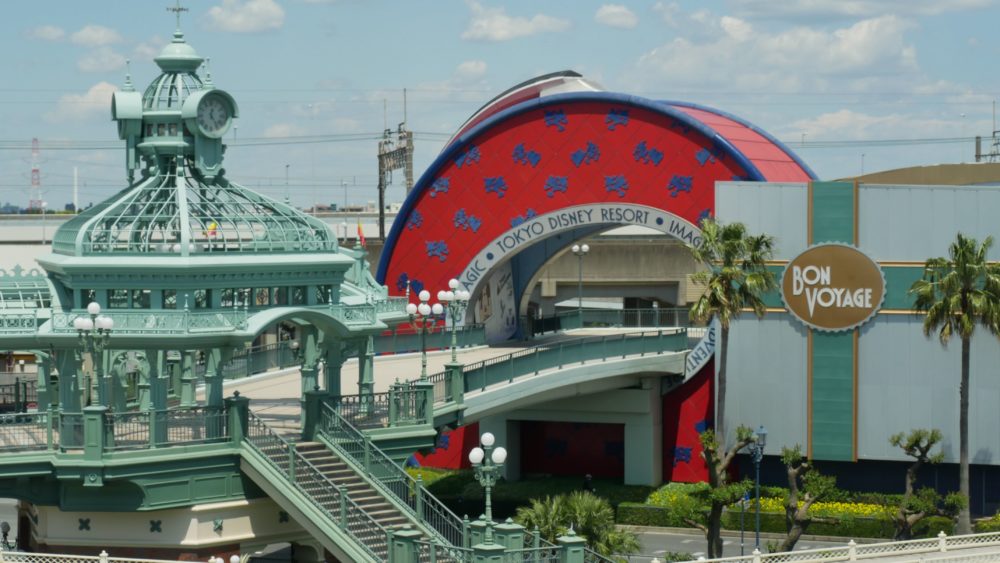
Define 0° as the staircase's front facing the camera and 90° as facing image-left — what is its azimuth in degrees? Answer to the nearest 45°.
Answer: approximately 315°

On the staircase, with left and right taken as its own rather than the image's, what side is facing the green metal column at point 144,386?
back

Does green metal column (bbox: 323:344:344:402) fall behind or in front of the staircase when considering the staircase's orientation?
behind

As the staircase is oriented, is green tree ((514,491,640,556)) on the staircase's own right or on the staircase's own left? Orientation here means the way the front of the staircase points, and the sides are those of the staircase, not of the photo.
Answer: on the staircase's own left

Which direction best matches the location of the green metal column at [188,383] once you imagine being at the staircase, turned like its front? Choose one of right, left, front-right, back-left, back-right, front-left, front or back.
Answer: back

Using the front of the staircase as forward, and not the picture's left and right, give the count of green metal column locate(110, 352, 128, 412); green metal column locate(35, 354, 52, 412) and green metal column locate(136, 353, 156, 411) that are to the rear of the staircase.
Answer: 3

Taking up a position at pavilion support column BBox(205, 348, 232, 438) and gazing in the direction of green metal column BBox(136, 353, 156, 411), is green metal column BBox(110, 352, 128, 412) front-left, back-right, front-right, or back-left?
front-left

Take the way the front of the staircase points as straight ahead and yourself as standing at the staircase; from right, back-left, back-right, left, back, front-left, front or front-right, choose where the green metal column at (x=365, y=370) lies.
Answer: back-left

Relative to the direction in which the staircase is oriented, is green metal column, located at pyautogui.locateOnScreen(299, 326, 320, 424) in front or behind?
behind

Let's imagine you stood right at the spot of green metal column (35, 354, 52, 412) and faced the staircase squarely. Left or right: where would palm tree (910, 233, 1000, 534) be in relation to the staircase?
left

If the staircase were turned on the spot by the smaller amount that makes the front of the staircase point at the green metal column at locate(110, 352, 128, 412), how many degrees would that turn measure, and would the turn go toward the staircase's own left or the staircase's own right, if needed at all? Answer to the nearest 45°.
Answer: approximately 180°

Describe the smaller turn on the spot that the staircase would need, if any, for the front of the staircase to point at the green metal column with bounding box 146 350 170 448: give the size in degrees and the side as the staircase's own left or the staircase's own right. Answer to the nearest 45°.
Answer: approximately 180°
